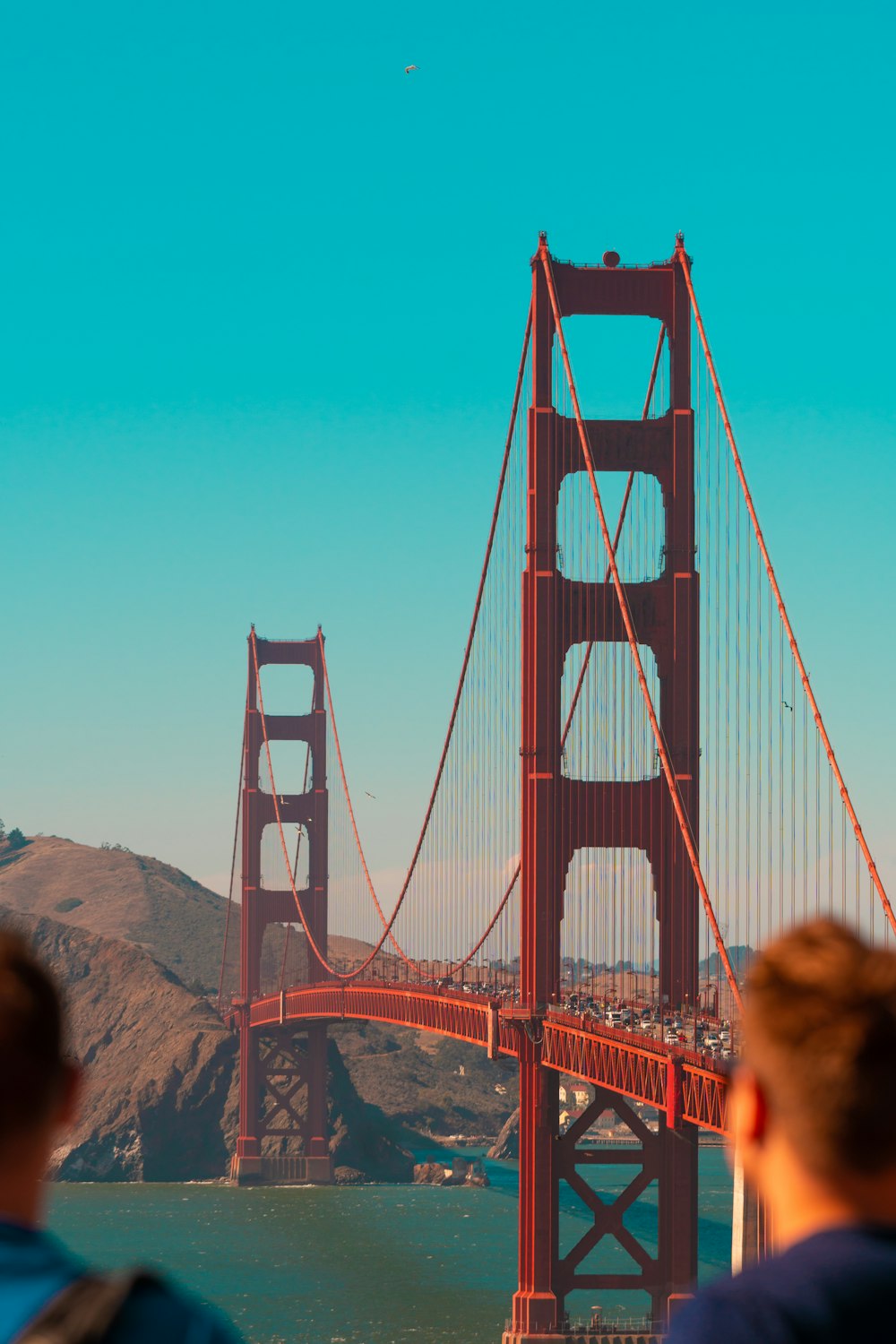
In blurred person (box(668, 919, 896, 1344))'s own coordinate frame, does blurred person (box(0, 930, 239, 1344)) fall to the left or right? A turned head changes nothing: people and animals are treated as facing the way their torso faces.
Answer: on its left

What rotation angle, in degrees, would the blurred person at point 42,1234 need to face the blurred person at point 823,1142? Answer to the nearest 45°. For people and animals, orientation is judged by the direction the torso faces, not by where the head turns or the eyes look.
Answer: approximately 90° to its right

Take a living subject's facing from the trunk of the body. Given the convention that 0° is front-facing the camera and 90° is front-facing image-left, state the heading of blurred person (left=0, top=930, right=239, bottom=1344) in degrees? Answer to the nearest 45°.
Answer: approximately 180°

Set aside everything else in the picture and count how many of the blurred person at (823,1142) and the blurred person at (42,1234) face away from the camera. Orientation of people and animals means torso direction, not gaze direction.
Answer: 2

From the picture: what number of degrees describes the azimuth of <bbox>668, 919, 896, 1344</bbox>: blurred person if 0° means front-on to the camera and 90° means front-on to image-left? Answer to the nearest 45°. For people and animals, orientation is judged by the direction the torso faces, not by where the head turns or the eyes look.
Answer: approximately 180°
